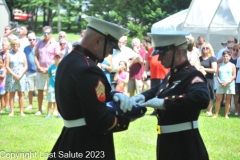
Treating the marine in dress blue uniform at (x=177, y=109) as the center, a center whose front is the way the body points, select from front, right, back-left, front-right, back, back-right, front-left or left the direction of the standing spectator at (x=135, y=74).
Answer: right

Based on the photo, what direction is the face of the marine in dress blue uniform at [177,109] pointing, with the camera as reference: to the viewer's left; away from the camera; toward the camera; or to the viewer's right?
to the viewer's left

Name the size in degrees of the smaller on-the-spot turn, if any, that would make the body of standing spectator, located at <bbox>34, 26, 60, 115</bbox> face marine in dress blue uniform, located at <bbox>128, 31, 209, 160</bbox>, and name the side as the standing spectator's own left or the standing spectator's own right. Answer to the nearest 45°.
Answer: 0° — they already face them

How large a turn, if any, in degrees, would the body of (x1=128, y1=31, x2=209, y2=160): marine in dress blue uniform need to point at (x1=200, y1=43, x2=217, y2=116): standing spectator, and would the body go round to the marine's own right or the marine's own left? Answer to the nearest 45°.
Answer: approximately 90° to the marine's own right

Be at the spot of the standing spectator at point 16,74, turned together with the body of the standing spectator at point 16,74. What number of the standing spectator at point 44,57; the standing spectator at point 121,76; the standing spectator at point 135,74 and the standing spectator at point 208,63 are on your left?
4

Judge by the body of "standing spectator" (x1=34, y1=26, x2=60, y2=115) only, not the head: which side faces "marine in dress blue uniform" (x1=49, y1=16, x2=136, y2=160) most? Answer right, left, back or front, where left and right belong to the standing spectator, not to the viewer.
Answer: front

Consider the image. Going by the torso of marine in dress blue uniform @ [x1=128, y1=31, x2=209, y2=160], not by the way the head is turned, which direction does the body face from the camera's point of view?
to the viewer's left

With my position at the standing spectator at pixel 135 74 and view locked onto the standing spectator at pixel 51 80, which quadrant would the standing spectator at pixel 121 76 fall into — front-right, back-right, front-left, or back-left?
front-left

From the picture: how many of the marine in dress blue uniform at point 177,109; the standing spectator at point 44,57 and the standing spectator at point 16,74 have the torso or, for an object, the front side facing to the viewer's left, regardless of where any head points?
1

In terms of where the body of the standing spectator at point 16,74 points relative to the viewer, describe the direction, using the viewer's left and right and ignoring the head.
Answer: facing the viewer

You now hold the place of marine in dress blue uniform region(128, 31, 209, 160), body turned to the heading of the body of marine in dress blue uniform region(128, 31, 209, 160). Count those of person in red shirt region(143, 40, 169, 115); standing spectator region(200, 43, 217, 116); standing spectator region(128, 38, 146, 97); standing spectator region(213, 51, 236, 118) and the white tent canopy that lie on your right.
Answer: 5

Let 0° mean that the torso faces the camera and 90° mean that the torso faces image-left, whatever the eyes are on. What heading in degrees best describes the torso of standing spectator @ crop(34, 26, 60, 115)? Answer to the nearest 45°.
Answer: approximately 0°

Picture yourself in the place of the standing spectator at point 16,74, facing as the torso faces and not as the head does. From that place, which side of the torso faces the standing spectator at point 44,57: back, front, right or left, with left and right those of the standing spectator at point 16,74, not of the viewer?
left

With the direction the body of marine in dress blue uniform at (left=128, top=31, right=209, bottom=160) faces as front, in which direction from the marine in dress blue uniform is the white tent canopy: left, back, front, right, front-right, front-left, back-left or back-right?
right
